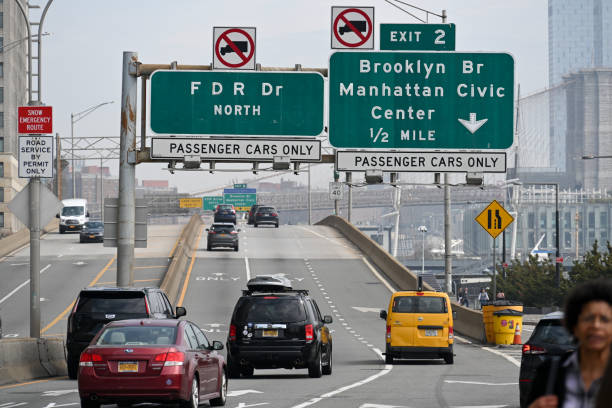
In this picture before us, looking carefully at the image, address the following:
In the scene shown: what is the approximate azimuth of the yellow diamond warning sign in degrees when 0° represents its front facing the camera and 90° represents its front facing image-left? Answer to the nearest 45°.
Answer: approximately 0°

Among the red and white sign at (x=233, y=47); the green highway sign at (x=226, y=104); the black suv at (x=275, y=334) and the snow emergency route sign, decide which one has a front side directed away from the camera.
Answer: the black suv

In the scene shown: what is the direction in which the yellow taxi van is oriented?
away from the camera

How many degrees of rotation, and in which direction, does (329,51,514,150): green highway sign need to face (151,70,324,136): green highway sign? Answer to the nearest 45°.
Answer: approximately 90° to its right

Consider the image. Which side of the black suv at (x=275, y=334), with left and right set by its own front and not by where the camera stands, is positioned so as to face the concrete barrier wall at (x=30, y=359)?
left

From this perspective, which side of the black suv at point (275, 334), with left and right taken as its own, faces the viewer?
back

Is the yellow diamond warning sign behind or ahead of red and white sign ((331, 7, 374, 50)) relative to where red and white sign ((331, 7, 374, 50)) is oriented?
behind

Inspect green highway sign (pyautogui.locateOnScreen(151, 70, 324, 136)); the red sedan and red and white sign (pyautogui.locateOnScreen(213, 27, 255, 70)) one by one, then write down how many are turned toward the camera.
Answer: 2

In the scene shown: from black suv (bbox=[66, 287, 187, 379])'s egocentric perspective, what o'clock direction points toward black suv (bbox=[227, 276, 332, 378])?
black suv (bbox=[227, 276, 332, 378]) is roughly at 2 o'clock from black suv (bbox=[66, 287, 187, 379]).
